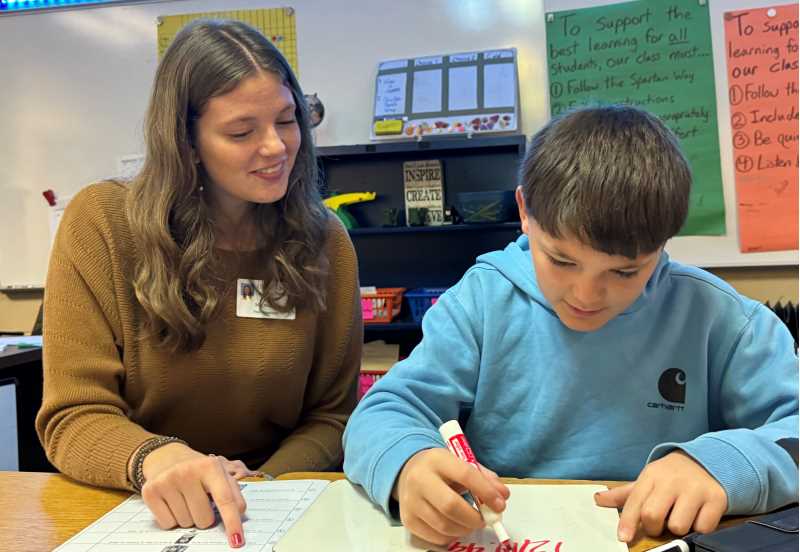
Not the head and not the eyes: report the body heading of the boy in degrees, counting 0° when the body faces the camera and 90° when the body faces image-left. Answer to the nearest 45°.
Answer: approximately 0°

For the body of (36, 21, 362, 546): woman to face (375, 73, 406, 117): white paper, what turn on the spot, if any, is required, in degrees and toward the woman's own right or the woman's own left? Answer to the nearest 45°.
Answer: approximately 90° to the woman's own left

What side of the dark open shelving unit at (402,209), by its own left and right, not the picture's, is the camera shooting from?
front

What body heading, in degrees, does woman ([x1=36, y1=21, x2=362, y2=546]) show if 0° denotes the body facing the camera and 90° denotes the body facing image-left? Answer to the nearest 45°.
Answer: approximately 315°

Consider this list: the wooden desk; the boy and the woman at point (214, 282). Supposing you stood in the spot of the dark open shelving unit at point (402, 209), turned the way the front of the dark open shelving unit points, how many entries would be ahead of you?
3

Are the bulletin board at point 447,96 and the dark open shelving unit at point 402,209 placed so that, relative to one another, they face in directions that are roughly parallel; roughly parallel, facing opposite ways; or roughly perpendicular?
roughly parallel

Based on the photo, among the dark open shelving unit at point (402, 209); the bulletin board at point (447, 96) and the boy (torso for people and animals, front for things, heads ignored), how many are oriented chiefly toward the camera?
3

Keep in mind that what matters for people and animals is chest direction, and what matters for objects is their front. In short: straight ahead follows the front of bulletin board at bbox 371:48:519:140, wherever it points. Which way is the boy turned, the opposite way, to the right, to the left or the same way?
the same way

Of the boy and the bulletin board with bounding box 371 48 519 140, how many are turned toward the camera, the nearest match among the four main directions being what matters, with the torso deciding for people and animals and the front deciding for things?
2

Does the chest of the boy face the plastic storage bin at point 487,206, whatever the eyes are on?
no

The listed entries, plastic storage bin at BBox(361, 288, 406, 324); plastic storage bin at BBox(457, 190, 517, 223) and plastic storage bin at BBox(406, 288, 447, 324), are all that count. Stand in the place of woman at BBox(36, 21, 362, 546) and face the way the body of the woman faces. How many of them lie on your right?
0

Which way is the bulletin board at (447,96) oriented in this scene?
toward the camera

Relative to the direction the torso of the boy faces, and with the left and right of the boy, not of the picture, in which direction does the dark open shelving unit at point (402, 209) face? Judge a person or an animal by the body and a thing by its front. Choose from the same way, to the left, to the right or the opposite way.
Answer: the same way

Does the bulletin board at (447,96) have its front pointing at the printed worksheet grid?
yes

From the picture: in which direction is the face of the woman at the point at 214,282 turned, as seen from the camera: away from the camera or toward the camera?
toward the camera
